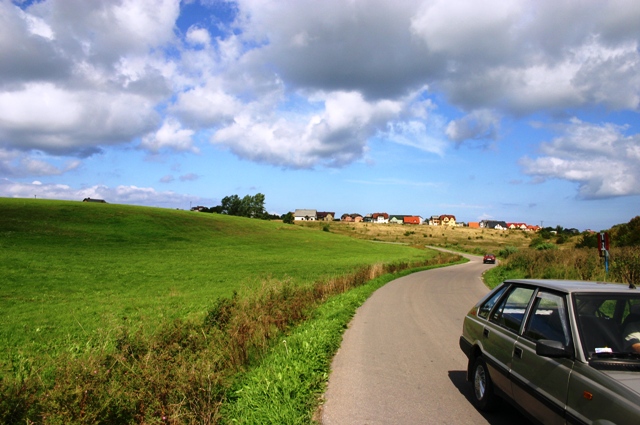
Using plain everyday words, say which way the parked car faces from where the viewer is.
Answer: facing the viewer and to the right of the viewer

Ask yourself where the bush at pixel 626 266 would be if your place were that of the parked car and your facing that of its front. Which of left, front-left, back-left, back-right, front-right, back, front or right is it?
back-left

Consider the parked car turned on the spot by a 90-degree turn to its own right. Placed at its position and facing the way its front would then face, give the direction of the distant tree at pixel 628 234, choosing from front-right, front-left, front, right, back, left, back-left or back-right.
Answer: back-right
